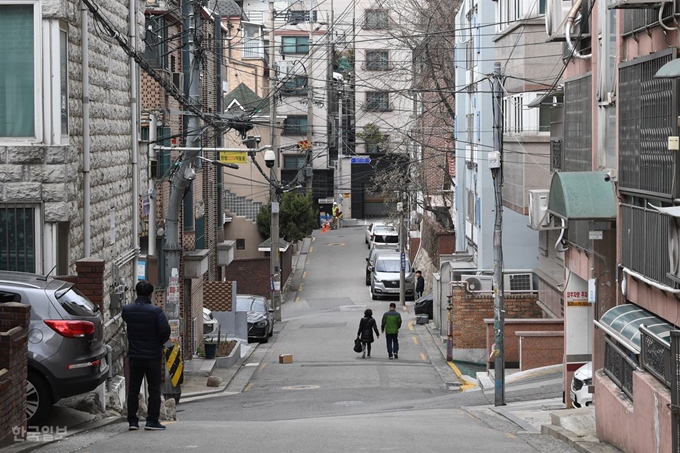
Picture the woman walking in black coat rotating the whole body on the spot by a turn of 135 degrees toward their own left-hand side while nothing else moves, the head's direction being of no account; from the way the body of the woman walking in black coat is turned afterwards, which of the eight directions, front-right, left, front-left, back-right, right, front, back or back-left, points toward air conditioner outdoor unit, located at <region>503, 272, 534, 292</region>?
back-left

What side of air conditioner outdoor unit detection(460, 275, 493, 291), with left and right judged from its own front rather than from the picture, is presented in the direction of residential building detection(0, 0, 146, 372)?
front

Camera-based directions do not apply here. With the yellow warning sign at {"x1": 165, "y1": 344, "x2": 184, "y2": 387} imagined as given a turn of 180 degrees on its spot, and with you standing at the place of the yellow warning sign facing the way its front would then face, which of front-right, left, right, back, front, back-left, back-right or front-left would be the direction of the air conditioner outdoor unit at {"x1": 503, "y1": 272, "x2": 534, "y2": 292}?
front-right

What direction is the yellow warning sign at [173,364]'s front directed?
toward the camera

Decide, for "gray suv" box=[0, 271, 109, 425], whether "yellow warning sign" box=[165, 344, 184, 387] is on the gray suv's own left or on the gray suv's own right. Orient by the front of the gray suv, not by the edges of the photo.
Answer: on the gray suv's own right

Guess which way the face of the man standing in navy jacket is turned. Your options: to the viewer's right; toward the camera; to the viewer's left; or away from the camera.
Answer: away from the camera

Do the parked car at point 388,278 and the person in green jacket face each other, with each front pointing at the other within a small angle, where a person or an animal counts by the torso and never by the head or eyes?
yes

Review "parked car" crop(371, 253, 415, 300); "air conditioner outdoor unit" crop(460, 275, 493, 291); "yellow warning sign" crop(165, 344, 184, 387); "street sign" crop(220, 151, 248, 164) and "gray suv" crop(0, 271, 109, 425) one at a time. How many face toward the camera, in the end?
4

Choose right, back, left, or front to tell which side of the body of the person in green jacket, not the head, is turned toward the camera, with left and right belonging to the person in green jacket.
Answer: back

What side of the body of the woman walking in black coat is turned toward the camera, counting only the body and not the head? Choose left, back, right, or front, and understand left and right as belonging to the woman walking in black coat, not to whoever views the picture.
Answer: back

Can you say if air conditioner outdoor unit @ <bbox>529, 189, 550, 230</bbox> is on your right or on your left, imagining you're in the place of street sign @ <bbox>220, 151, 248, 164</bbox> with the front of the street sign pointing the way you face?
on your left

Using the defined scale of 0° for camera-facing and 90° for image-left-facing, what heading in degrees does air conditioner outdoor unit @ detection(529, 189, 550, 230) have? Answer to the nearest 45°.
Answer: approximately 45°

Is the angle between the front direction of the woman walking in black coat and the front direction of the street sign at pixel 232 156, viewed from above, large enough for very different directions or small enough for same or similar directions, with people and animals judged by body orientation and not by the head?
very different directions

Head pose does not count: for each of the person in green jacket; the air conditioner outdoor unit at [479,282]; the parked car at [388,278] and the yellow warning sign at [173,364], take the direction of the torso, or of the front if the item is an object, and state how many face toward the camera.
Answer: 3

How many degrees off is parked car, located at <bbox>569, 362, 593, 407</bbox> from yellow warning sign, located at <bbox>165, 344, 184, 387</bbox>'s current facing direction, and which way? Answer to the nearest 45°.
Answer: approximately 90° to its left

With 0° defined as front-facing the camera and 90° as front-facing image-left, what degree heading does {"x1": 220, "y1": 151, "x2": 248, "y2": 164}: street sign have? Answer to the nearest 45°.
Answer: approximately 0°

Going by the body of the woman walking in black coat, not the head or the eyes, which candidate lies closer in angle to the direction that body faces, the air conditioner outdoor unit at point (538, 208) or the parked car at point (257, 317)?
the parked car

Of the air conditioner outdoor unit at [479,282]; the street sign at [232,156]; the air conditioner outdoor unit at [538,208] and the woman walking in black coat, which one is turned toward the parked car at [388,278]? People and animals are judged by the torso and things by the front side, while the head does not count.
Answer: the woman walking in black coat
